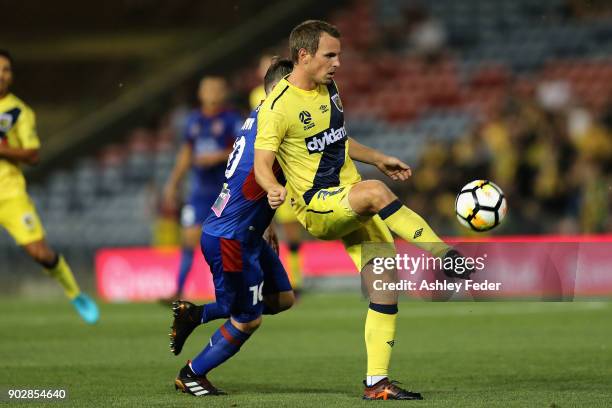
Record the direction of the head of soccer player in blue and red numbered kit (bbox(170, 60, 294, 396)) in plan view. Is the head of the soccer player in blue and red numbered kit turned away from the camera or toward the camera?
away from the camera

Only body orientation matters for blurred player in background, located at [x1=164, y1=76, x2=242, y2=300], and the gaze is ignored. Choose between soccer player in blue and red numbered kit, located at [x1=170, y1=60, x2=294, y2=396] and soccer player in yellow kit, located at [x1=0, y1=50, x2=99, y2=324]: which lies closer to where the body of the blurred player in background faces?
the soccer player in blue and red numbered kit

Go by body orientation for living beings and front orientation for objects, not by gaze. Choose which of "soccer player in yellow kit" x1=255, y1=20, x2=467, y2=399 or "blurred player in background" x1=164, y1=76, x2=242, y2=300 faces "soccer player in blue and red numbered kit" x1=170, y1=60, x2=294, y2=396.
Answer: the blurred player in background

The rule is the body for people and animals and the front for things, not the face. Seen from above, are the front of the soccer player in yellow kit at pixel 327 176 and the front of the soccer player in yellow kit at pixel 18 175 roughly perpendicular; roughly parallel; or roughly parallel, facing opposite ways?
roughly perpendicular

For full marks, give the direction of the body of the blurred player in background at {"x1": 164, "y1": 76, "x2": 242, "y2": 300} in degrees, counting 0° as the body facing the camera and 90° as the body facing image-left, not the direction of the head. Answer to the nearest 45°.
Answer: approximately 0°

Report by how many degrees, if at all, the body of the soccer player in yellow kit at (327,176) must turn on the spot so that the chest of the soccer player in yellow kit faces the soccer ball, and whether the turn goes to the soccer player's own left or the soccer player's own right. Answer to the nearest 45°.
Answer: approximately 45° to the soccer player's own left
